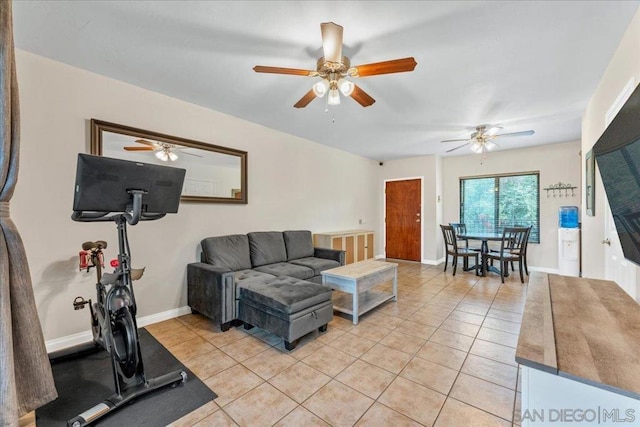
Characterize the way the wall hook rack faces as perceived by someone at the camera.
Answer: facing the viewer

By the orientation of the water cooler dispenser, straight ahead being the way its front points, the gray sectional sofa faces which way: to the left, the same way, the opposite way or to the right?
to the left

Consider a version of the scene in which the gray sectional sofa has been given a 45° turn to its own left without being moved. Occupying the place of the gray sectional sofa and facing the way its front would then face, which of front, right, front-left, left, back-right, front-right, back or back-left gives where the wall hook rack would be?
front

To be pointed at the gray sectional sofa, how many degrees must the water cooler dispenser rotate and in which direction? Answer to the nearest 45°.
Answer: approximately 45° to its right

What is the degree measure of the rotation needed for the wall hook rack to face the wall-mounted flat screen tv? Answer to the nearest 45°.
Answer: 0° — it already faces it

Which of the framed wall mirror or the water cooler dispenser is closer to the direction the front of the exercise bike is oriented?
the water cooler dispenser

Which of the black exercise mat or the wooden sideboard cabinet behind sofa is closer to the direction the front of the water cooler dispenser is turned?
the black exercise mat

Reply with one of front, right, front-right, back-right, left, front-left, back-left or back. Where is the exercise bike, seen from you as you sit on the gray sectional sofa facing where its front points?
right

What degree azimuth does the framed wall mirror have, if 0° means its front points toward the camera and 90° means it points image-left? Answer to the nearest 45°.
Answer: approximately 315°

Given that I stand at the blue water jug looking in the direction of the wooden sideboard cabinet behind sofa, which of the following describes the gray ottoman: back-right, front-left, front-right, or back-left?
front-left

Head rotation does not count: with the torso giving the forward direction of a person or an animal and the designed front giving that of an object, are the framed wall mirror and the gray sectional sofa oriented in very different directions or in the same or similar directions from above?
same or similar directions

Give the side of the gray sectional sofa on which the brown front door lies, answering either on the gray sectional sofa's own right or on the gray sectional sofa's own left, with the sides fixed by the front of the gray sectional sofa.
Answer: on the gray sectional sofa's own left

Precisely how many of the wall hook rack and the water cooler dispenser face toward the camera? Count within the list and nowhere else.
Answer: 2
